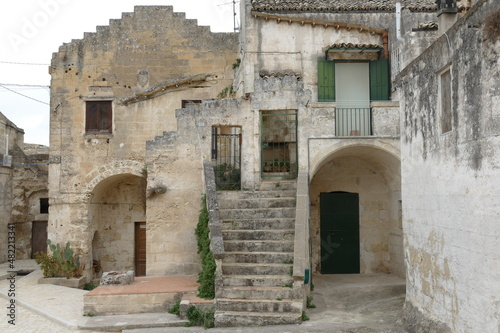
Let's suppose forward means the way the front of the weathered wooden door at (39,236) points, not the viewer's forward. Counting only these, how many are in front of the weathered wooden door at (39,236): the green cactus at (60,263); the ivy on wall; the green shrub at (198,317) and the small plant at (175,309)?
4

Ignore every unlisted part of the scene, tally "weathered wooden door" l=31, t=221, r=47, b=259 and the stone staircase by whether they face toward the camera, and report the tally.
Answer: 2

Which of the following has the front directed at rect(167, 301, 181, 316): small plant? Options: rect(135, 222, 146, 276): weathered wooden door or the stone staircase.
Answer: the weathered wooden door

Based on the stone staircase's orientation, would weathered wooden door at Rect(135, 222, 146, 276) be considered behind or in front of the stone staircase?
behind

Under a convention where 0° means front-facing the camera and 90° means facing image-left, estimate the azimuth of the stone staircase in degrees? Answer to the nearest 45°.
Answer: approximately 0°

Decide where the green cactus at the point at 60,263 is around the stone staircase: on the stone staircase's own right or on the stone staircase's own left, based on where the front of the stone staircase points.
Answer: on the stone staircase's own right

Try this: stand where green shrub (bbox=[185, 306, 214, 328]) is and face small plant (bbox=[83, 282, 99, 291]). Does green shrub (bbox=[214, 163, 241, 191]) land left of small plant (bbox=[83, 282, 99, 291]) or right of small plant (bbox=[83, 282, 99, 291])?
right

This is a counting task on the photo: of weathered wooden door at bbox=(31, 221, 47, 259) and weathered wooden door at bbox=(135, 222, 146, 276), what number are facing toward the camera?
2

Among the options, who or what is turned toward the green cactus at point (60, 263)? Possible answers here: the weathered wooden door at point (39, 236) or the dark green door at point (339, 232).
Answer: the weathered wooden door at point (39, 236)
